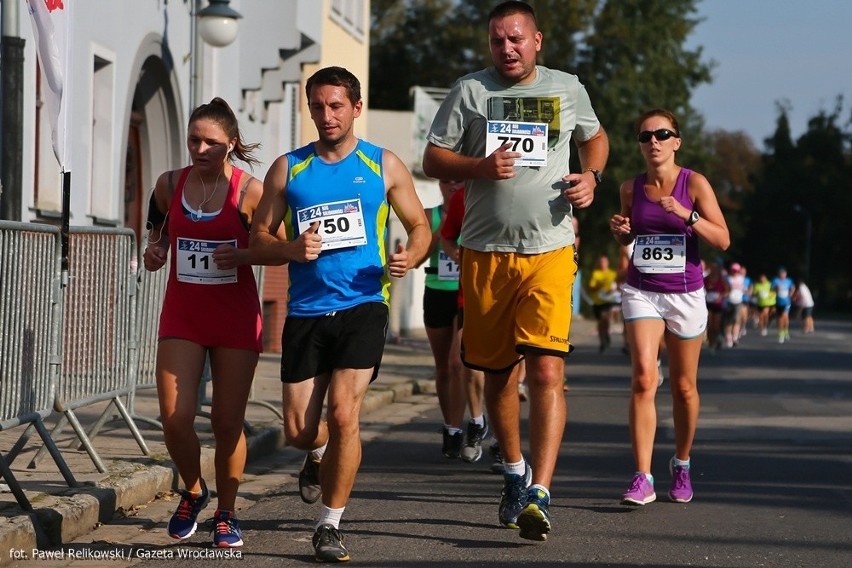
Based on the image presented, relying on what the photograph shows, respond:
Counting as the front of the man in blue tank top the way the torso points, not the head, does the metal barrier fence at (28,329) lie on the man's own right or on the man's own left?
on the man's own right

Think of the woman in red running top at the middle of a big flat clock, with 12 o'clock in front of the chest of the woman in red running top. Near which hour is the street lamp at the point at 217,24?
The street lamp is roughly at 6 o'clock from the woman in red running top.

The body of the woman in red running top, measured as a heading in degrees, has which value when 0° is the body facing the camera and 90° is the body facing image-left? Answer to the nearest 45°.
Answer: approximately 0°

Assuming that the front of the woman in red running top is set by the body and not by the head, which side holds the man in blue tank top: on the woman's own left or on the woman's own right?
on the woman's own left

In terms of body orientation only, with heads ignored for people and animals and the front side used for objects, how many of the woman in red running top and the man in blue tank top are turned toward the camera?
2

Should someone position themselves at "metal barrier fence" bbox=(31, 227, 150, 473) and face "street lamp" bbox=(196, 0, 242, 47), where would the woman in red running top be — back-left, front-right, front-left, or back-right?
back-right
